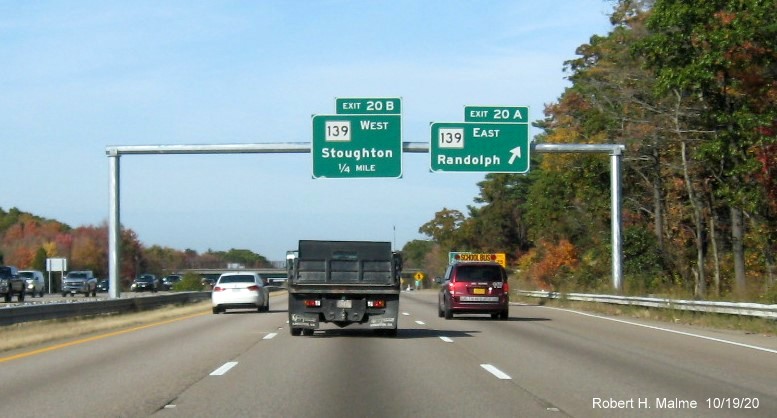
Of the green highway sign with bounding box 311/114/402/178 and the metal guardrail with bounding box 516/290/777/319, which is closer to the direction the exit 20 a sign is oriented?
the metal guardrail

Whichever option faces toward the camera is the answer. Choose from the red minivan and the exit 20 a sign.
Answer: the exit 20 a sign

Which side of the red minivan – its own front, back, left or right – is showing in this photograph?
back

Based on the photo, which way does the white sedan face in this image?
away from the camera

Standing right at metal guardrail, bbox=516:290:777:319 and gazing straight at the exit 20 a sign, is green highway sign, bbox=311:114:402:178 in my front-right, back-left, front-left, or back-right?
front-left

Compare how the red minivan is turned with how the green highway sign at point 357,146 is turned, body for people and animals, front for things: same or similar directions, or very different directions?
very different directions

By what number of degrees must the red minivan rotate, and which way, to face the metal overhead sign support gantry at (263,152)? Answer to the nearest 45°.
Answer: approximately 45° to its left

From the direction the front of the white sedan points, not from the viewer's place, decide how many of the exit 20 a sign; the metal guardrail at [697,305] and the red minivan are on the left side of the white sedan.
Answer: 0

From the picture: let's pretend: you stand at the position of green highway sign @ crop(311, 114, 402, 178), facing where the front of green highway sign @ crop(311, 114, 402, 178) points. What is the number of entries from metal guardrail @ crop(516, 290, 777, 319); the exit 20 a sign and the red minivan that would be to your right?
0

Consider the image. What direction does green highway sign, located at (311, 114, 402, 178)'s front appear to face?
toward the camera

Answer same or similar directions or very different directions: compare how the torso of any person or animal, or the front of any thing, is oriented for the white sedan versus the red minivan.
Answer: same or similar directions

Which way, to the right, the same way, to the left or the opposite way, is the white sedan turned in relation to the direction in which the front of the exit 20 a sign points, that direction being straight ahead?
the opposite way

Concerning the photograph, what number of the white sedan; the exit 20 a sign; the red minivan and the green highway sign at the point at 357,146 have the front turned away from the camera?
2

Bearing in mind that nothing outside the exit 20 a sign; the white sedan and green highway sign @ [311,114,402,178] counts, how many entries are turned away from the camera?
1
